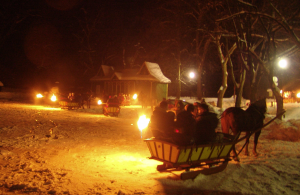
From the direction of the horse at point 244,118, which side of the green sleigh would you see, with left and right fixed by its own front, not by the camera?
front

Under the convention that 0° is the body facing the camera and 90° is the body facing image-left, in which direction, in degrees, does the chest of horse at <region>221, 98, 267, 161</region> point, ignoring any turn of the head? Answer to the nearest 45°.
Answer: approximately 225°

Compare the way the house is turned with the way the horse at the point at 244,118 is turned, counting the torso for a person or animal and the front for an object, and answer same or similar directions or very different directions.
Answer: very different directions

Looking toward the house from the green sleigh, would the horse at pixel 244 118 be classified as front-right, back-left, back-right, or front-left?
front-right

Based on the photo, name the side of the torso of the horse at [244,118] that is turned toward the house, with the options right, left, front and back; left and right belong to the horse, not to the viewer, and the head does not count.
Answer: left

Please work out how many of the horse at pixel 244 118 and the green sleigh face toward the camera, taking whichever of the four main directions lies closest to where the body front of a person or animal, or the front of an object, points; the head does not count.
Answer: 0

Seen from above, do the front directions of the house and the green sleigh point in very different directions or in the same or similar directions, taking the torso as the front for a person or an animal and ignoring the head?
very different directions

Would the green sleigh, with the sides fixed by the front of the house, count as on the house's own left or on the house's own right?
on the house's own left

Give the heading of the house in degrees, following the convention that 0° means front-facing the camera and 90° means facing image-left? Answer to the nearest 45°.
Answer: approximately 45°

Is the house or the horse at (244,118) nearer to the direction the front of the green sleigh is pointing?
the horse

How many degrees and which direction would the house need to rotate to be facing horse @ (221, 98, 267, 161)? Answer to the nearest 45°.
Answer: approximately 45° to its left

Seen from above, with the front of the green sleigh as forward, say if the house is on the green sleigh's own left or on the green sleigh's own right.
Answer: on the green sleigh's own left

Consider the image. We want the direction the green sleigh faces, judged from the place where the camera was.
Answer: facing away from the viewer and to the right of the viewer
